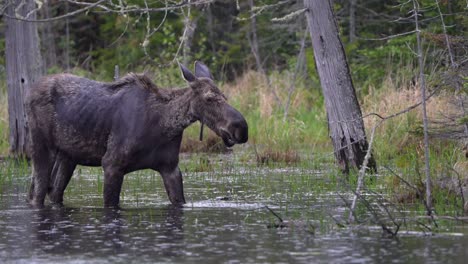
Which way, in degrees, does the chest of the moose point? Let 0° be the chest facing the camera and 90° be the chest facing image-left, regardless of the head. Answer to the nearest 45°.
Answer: approximately 270°

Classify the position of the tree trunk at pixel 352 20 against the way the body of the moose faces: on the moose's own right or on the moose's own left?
on the moose's own left

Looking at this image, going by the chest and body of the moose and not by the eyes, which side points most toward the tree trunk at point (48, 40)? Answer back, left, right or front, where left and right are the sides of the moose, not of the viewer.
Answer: left

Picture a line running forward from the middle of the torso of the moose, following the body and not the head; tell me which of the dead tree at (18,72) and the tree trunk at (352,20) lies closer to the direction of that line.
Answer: the tree trunk

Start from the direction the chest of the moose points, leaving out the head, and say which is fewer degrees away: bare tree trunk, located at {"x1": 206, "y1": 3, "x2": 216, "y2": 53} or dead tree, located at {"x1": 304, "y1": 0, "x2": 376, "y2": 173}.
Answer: the dead tree

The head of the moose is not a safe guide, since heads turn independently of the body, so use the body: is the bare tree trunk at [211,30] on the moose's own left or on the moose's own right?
on the moose's own left

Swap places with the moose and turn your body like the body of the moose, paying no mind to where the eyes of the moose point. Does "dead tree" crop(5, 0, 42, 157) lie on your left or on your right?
on your left
